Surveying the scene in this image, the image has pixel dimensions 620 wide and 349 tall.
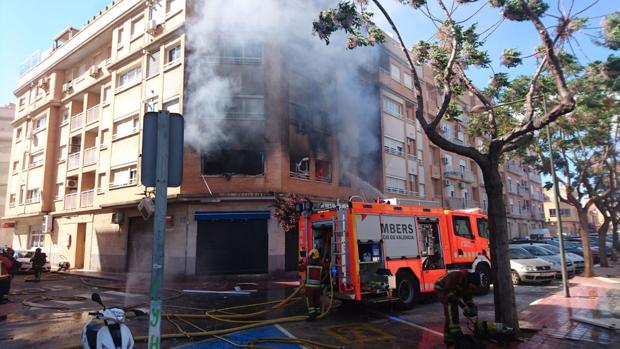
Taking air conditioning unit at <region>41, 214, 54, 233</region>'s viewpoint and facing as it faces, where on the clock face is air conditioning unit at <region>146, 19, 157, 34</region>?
air conditioning unit at <region>146, 19, 157, 34</region> is roughly at 10 o'clock from air conditioning unit at <region>41, 214, 54, 233</region>.

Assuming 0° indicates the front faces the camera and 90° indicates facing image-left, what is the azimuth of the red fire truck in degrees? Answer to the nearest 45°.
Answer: approximately 225°

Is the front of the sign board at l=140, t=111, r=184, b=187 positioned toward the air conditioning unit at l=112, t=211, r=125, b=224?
yes

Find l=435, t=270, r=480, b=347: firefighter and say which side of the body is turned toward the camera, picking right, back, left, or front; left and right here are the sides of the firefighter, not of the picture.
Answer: right

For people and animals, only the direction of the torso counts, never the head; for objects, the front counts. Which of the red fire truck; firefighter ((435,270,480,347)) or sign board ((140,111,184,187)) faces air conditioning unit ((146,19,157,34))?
the sign board

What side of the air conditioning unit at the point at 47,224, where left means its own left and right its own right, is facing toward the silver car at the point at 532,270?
left

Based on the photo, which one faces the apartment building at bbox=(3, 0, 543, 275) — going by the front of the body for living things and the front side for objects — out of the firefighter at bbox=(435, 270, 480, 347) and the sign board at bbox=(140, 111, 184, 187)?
the sign board

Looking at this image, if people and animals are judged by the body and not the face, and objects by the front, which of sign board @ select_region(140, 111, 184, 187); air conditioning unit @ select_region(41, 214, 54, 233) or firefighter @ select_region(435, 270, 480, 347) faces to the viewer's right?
the firefighter

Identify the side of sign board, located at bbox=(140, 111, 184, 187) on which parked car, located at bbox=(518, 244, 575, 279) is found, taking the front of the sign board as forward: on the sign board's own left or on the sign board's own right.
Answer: on the sign board's own right

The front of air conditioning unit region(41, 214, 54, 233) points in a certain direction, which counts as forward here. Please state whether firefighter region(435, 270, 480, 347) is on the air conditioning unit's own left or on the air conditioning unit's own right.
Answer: on the air conditioning unit's own left

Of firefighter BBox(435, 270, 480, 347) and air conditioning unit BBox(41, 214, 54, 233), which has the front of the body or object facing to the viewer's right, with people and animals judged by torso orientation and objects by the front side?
the firefighter

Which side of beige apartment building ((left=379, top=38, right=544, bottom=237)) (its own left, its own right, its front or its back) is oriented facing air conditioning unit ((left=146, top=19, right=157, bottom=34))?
right

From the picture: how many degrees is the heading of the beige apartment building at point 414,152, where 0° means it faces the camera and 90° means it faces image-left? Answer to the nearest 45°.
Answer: approximately 315°

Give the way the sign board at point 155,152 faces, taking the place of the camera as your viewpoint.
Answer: facing away from the viewer
